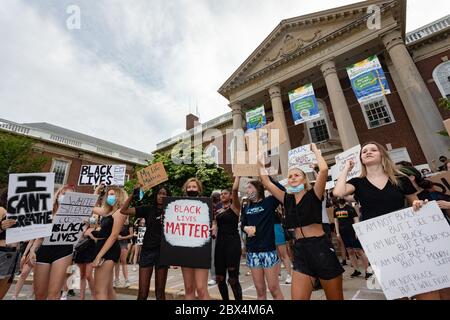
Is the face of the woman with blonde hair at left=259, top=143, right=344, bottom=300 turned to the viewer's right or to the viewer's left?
to the viewer's left

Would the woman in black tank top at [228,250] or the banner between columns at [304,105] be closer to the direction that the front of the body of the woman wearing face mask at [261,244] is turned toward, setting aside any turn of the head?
the woman in black tank top

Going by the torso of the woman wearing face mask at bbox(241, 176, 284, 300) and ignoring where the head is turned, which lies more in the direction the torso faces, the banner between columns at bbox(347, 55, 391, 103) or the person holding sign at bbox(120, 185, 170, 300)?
the person holding sign

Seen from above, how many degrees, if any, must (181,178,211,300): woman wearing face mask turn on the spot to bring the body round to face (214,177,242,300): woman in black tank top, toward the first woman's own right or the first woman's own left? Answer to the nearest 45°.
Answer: approximately 90° to the first woman's own left

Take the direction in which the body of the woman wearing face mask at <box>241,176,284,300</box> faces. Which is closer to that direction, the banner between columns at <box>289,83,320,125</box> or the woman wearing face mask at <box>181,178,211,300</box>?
the woman wearing face mask

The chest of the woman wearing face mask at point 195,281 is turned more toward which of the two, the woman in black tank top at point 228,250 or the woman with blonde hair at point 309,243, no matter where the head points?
the woman with blonde hair

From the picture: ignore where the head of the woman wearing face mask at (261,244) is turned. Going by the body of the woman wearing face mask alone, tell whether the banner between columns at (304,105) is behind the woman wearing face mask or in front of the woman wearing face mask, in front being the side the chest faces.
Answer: behind

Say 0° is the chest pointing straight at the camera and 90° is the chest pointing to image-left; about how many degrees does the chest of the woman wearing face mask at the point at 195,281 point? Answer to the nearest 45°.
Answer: approximately 0°

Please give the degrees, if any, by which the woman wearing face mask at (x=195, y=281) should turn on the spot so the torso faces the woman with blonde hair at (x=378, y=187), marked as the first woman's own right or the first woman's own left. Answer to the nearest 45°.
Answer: approximately 45° to the first woman's own left

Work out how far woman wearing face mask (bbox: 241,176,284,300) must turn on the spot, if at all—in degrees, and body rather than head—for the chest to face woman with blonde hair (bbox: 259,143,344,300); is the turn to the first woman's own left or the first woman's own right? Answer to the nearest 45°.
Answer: approximately 90° to the first woman's own left

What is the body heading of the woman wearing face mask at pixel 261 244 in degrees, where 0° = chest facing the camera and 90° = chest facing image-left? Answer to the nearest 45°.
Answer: approximately 45°
